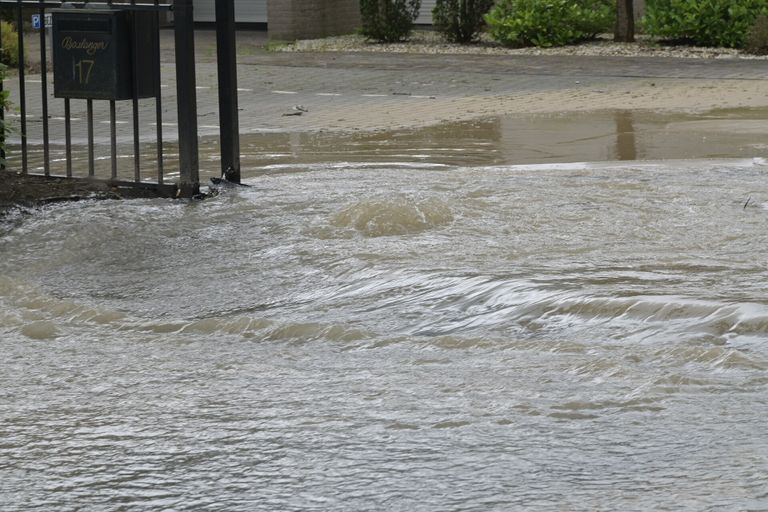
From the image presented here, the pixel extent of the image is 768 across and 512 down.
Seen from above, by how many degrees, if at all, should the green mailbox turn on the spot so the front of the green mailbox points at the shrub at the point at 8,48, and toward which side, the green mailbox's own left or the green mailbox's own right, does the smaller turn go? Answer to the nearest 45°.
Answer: approximately 135° to the green mailbox's own right

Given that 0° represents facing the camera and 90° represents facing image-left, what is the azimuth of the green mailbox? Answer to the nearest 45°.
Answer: approximately 45°

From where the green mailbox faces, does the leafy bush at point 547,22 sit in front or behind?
behind

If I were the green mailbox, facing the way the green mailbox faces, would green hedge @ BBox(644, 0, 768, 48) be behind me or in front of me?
behind

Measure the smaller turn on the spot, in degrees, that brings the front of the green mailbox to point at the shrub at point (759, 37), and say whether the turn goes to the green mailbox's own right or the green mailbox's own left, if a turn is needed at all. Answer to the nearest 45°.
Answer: approximately 180°
